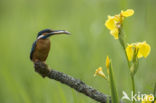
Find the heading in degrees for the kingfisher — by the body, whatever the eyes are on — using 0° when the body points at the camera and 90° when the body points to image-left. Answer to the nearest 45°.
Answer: approximately 315°
